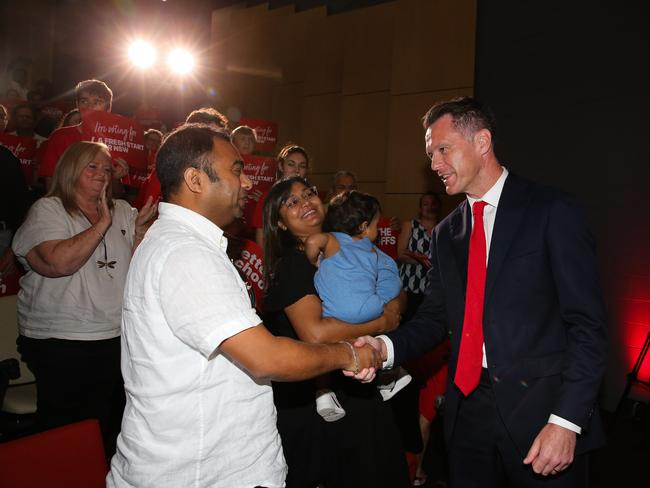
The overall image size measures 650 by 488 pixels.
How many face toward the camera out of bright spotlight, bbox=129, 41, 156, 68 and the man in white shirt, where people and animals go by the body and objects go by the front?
1

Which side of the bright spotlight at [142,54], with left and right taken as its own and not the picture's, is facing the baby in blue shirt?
front

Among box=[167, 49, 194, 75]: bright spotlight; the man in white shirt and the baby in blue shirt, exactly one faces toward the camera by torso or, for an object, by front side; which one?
the bright spotlight

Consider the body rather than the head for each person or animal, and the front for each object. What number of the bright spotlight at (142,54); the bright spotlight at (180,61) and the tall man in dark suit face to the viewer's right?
0

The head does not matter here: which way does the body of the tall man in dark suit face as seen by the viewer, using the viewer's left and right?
facing the viewer and to the left of the viewer

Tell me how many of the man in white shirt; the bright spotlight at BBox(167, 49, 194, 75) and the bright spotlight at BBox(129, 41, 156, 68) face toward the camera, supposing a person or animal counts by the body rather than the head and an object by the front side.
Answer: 2

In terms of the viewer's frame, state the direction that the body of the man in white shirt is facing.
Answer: to the viewer's right

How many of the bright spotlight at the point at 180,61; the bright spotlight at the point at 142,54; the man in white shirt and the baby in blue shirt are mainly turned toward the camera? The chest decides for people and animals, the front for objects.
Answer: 2

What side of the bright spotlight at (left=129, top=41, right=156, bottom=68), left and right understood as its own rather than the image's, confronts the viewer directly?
front

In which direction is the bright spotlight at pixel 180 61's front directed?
toward the camera

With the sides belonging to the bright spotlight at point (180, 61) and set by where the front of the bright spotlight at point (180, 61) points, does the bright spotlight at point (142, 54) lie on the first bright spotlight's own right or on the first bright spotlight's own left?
on the first bright spotlight's own right

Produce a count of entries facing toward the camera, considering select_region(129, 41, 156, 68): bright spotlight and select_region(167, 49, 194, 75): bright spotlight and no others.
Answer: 2

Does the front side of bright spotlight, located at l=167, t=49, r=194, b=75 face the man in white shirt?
yes
